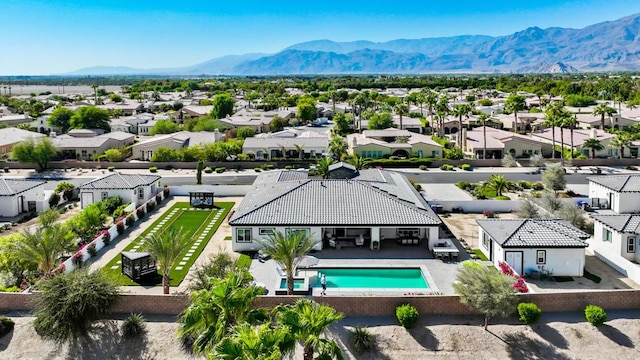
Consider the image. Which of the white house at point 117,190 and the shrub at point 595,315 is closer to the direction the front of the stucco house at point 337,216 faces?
the white house

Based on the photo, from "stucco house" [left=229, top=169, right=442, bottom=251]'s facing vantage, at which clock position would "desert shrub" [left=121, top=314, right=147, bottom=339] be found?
The desert shrub is roughly at 7 o'clock from the stucco house.

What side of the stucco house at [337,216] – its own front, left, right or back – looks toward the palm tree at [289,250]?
back

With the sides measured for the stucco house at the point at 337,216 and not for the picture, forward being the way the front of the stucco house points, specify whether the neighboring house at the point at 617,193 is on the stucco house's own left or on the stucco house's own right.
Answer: on the stucco house's own right

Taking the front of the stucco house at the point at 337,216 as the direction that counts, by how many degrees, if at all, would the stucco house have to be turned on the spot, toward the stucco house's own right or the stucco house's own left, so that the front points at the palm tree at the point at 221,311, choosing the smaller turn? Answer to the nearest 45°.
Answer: approximately 180°

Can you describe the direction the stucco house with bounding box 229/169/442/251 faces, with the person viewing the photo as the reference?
facing away from the viewer

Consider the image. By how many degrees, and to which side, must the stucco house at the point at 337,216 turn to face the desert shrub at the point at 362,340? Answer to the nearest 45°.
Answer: approximately 180°

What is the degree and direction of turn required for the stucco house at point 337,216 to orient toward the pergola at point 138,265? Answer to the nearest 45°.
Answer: approximately 135° to its left

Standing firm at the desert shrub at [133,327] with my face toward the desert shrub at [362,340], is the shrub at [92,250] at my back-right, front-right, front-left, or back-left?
back-left
